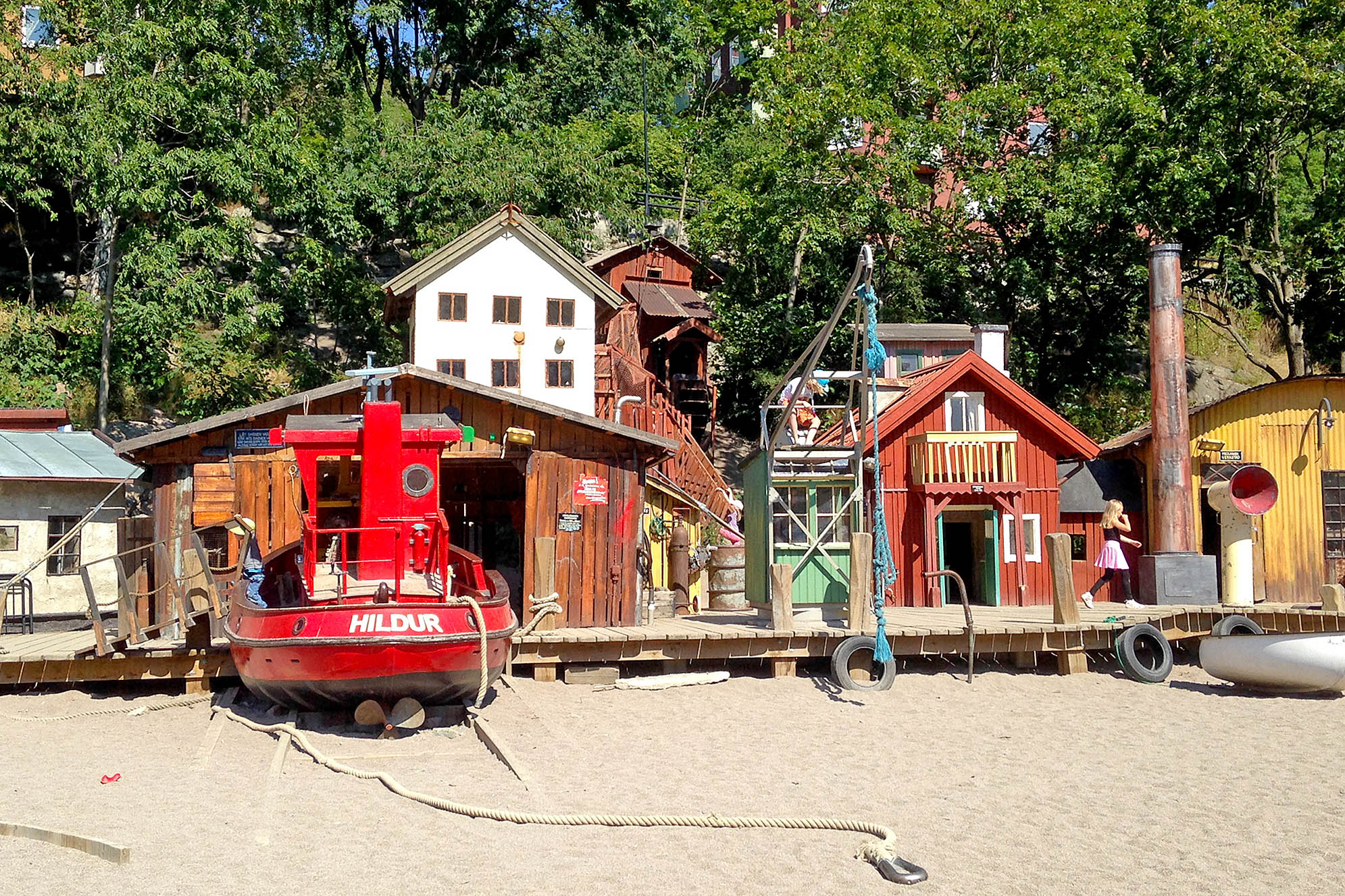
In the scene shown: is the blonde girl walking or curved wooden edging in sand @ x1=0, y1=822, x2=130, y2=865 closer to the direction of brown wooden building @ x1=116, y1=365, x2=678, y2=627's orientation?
the curved wooden edging in sand

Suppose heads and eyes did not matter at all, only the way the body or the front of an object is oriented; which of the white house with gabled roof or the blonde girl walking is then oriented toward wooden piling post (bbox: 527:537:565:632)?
the white house with gabled roof

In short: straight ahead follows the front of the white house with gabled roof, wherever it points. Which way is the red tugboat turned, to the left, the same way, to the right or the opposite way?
the opposite way

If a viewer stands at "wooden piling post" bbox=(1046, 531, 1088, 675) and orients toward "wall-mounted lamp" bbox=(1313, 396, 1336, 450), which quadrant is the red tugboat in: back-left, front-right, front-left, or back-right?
back-left

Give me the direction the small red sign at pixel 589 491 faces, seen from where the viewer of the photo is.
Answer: facing the viewer

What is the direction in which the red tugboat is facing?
away from the camera

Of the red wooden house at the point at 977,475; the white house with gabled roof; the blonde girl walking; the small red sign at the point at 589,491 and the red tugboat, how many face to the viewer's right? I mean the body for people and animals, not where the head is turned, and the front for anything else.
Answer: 1

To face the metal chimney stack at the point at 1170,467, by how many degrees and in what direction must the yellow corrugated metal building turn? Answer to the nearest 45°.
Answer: approximately 45° to its right

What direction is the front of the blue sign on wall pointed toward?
toward the camera

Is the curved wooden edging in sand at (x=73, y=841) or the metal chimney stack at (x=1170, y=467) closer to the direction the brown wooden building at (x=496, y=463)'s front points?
the curved wooden edging in sand

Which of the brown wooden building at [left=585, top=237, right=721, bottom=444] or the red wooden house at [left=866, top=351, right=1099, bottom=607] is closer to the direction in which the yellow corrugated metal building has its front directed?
the red wooden house

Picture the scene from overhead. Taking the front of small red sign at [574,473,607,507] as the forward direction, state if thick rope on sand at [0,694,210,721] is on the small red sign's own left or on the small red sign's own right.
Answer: on the small red sign's own right

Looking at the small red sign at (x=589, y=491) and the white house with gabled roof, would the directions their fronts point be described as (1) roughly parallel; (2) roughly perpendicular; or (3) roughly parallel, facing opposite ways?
roughly parallel

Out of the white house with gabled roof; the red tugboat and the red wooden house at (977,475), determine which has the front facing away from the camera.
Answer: the red tugboat
